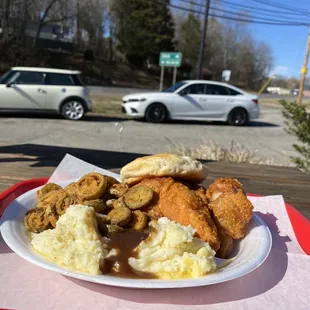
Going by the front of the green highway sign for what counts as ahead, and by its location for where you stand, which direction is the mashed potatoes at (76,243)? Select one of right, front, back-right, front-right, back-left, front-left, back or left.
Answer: front

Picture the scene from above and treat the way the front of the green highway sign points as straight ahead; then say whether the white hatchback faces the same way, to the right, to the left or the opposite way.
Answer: to the right

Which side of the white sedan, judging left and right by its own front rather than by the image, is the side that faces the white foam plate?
left

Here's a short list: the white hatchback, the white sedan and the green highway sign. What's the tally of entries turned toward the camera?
1

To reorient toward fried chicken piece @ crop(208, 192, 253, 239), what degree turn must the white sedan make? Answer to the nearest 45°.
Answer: approximately 90° to its left

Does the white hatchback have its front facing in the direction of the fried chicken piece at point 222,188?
no

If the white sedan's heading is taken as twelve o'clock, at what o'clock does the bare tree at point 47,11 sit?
The bare tree is roughly at 2 o'clock from the white sedan.

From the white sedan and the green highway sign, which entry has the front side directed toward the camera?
the green highway sign

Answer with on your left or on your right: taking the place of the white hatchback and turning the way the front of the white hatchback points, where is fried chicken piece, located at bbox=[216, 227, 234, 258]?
on your left

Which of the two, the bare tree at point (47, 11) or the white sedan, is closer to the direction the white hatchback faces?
the bare tree

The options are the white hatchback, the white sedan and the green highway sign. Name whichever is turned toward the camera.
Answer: the green highway sign

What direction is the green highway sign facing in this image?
toward the camera

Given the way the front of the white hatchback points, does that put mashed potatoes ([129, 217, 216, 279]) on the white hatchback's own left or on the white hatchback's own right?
on the white hatchback's own left

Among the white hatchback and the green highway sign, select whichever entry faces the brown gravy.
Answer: the green highway sign

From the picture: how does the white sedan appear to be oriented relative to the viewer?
to the viewer's left

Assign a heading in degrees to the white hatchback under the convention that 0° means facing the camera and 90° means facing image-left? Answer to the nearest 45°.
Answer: approximately 90°

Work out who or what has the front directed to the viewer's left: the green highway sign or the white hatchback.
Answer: the white hatchback

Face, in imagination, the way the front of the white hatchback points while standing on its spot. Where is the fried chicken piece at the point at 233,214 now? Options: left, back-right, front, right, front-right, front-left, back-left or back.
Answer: left

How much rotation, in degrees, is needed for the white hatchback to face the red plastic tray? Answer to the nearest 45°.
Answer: approximately 90° to its left

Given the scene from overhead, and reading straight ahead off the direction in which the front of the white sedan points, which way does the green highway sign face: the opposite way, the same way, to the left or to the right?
to the left

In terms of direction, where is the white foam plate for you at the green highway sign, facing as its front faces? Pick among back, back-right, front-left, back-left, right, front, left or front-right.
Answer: front
